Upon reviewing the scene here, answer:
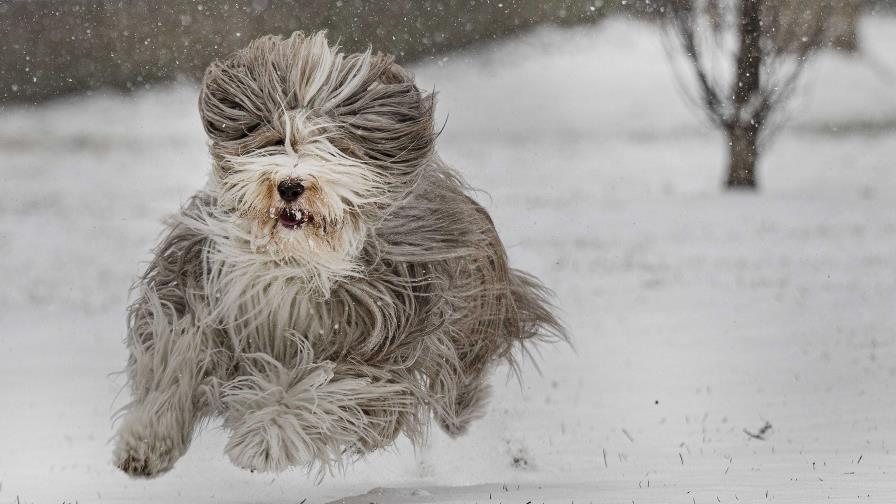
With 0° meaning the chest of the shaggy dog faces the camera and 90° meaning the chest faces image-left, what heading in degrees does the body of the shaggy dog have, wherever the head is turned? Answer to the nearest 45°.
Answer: approximately 45°

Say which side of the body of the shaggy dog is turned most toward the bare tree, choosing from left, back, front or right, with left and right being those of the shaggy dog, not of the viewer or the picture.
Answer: back
